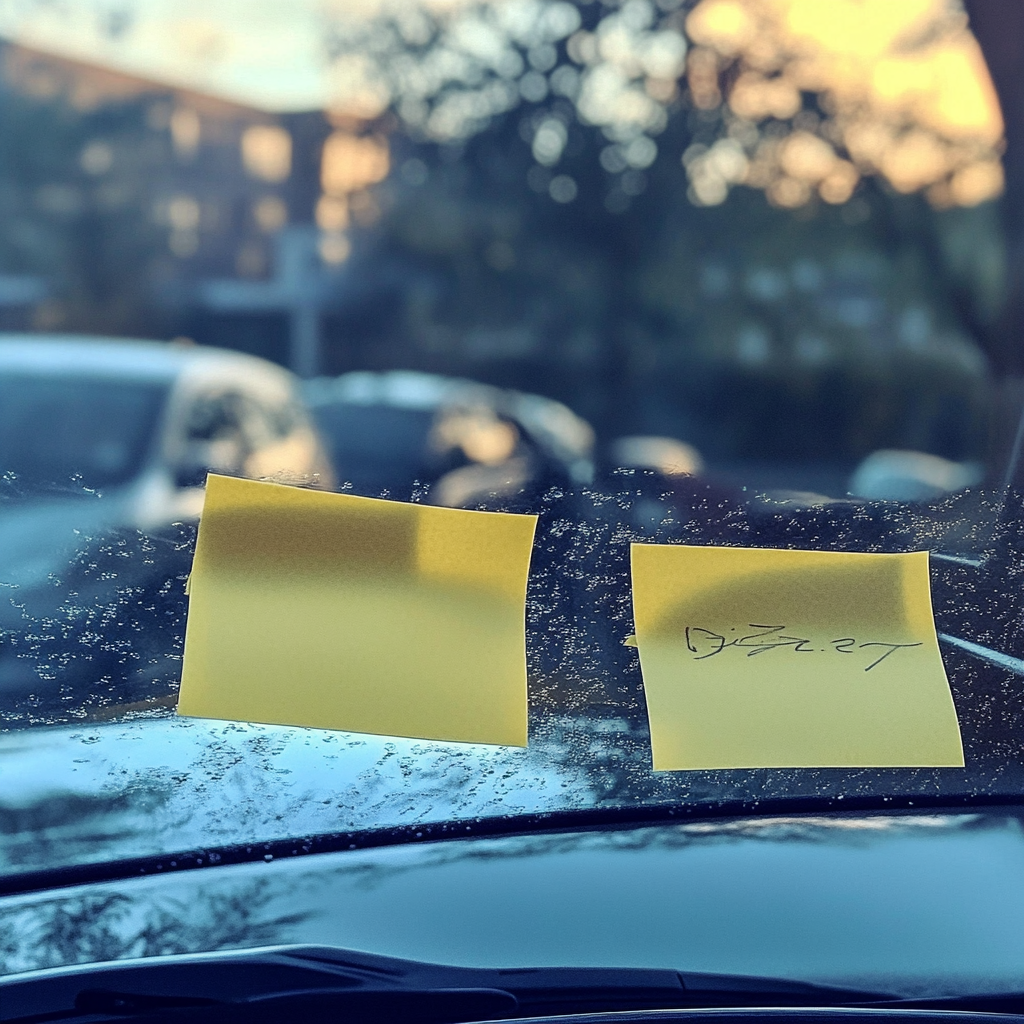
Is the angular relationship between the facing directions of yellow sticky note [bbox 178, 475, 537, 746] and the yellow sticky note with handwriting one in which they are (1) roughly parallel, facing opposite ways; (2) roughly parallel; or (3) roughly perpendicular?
roughly parallel

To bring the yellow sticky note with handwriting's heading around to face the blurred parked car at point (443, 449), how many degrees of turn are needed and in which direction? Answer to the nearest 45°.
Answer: approximately 180°

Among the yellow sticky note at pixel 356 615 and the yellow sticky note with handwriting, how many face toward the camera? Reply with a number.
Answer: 2

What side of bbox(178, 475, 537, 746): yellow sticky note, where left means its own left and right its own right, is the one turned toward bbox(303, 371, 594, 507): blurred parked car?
back

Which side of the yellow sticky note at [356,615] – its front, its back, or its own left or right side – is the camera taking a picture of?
front
